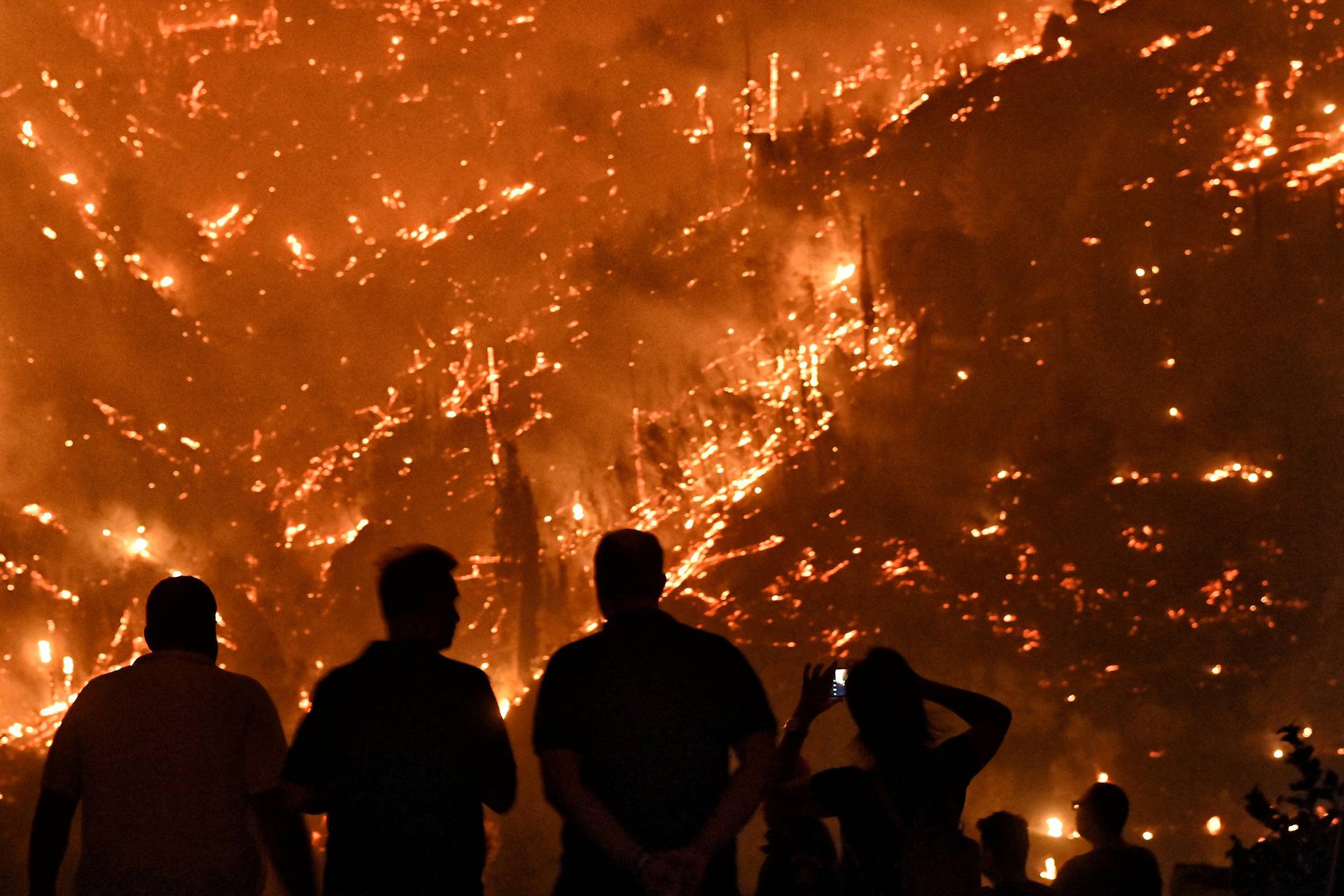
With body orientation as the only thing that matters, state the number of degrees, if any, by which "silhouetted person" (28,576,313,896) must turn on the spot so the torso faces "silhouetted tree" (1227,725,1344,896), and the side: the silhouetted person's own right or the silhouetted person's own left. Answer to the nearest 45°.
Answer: approximately 90° to the silhouetted person's own right

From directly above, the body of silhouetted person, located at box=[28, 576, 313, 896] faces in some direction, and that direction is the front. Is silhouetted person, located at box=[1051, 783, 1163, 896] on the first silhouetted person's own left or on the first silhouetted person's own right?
on the first silhouetted person's own right

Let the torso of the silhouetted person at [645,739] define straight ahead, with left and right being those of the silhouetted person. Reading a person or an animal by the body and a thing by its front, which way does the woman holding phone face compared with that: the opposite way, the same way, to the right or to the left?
the same way

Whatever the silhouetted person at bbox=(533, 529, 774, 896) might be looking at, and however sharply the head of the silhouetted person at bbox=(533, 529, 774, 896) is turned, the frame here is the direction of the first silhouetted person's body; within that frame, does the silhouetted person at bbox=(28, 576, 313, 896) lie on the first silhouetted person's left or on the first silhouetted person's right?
on the first silhouetted person's left

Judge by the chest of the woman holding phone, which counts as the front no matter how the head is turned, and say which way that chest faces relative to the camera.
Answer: away from the camera

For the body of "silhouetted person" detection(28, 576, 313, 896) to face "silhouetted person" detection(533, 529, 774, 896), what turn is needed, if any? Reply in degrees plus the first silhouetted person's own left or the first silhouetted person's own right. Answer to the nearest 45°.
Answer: approximately 135° to the first silhouetted person's own right

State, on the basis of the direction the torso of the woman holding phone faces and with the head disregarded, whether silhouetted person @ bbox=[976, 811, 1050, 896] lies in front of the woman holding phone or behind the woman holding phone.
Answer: in front

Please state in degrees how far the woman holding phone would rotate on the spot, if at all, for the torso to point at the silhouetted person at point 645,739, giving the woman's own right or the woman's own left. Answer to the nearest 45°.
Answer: approximately 135° to the woman's own left

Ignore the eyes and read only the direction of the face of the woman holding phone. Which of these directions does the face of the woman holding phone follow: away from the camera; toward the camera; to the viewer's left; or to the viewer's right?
away from the camera

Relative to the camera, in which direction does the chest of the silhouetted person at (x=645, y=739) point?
away from the camera

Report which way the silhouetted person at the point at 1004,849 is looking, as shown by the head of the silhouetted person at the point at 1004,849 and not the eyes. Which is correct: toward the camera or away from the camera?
away from the camera

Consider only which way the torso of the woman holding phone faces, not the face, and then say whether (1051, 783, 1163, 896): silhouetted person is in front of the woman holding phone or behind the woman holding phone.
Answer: in front

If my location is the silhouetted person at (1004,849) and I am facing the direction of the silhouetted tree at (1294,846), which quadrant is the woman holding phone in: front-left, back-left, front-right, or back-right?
back-right

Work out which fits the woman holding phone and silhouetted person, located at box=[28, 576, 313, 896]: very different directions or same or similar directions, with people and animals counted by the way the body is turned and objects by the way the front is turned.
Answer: same or similar directions

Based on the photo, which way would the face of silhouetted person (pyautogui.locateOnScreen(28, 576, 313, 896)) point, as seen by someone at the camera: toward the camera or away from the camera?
away from the camera

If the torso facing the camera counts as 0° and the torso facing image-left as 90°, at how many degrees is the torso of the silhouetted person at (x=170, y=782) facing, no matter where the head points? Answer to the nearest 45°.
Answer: approximately 180°

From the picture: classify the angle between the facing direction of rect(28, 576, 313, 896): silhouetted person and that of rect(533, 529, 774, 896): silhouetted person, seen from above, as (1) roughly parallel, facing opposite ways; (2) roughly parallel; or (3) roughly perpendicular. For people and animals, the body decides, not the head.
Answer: roughly parallel
